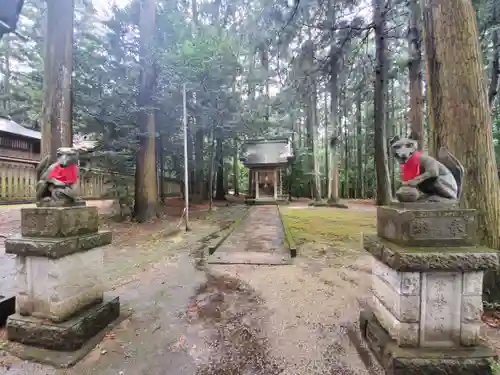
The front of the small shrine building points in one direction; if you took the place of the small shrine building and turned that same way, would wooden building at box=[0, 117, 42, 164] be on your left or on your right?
on your right

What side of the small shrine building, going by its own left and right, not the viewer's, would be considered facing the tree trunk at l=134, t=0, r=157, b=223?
front

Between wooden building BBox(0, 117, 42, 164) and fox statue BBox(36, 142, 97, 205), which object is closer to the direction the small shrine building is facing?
the fox statue

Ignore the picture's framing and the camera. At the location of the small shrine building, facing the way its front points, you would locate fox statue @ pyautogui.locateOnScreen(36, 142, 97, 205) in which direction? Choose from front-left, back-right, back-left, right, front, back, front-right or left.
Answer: front

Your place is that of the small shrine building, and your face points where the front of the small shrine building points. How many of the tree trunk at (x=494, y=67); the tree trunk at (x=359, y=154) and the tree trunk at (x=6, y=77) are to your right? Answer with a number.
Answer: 1

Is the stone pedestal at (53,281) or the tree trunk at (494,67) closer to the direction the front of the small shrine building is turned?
the stone pedestal

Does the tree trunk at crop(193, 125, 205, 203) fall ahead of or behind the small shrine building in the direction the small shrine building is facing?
ahead

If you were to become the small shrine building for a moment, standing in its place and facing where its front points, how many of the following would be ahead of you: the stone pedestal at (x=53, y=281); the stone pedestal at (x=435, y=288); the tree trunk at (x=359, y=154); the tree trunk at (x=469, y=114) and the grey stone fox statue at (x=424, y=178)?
4

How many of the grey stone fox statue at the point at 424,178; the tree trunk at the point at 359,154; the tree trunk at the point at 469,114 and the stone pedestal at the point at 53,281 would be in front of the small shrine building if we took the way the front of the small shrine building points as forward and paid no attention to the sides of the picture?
3

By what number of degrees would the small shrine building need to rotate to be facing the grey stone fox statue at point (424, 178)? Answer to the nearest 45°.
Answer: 0° — it already faces it

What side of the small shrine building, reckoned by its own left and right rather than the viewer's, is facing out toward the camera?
front

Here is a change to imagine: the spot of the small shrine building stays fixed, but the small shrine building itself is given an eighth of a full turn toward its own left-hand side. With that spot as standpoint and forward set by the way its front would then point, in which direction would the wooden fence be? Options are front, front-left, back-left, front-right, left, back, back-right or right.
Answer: right

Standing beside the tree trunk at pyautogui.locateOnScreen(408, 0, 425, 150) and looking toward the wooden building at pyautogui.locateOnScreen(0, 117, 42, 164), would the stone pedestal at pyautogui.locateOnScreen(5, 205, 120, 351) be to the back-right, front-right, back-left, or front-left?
front-left

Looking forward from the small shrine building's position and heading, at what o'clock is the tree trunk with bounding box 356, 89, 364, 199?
The tree trunk is roughly at 8 o'clock from the small shrine building.

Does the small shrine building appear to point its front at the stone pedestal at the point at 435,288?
yes

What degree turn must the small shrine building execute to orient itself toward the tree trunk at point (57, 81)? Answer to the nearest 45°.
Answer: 0° — it already faces it
